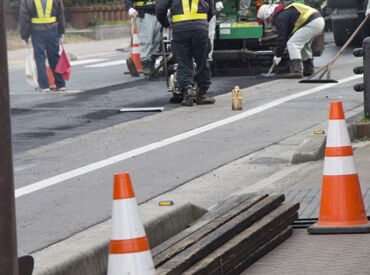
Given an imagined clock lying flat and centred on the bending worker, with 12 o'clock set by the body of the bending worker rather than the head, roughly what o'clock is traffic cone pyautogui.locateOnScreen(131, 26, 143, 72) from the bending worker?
The traffic cone is roughly at 1 o'clock from the bending worker.

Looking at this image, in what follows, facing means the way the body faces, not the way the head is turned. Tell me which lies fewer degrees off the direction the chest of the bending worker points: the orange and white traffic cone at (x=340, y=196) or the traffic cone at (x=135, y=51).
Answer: the traffic cone

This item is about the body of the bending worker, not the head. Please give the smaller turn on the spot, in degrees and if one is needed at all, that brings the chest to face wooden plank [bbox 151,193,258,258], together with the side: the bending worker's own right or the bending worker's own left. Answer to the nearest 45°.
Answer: approximately 90° to the bending worker's own left

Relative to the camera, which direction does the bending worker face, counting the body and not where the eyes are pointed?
to the viewer's left

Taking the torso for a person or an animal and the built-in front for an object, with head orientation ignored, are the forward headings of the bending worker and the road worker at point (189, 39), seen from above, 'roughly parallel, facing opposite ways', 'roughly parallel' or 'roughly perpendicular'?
roughly perpendicular

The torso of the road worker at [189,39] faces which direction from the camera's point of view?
away from the camera

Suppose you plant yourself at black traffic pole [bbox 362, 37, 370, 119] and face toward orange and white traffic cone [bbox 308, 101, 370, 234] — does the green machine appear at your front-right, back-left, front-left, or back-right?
back-right

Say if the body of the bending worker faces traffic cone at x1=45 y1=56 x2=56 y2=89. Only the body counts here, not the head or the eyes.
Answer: yes

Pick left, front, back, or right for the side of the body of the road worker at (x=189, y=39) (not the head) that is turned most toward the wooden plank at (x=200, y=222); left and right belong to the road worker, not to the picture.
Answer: back
